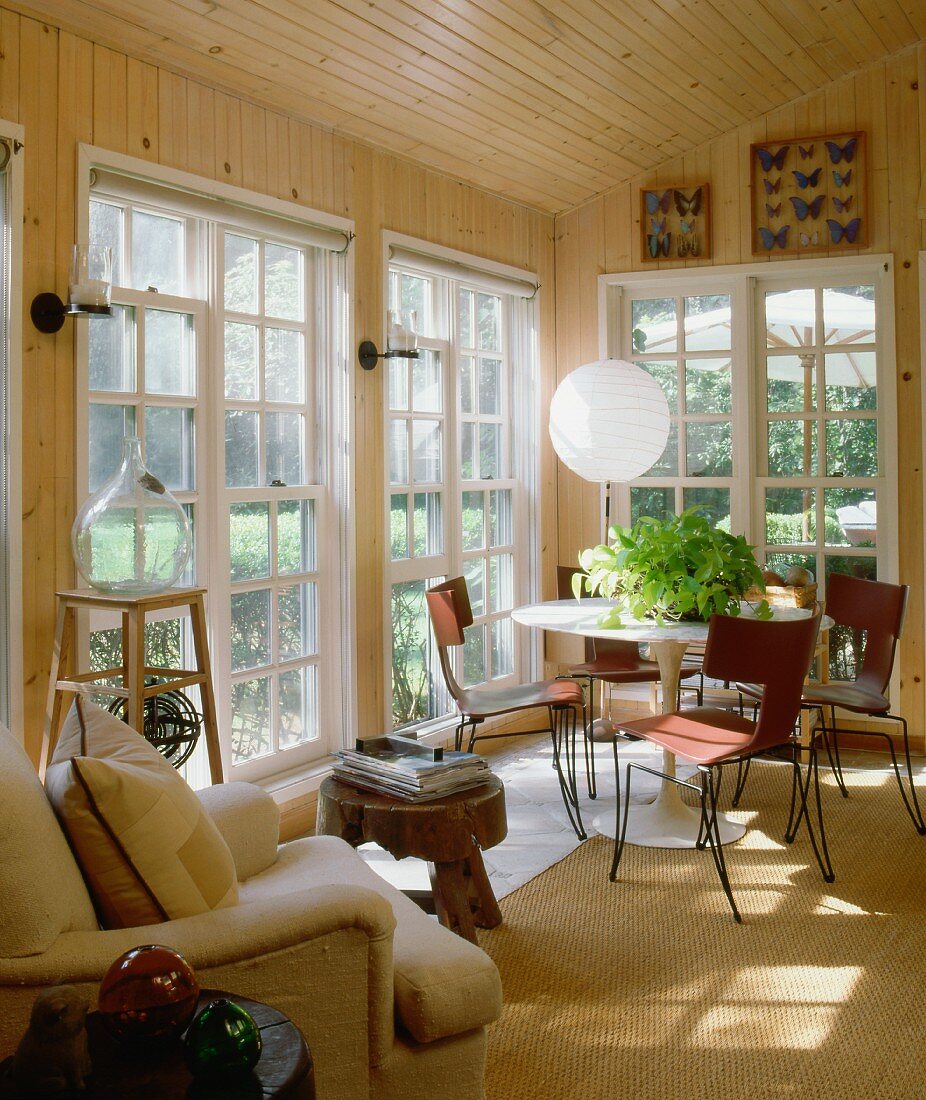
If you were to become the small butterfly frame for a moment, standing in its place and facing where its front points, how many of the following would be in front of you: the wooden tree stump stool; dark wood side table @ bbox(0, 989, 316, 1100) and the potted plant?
3

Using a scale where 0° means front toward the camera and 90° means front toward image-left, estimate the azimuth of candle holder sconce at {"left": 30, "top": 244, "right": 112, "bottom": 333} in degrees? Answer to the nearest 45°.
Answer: approximately 315°

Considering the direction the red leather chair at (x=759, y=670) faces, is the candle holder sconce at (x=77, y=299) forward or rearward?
forward

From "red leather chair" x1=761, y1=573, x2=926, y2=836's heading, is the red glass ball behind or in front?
in front

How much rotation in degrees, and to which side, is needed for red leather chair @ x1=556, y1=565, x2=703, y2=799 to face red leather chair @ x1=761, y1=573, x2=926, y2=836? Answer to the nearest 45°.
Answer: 0° — it already faces it
